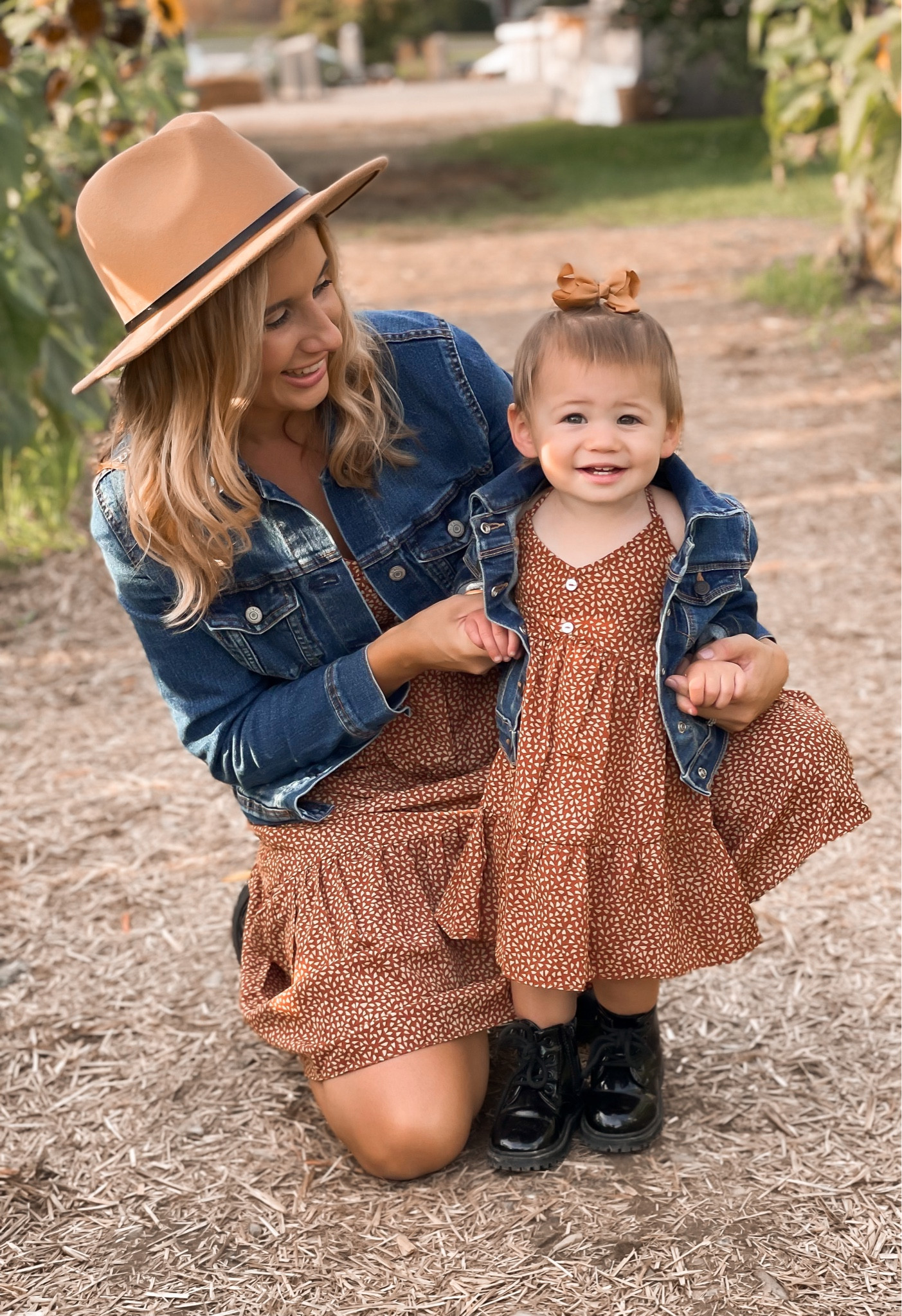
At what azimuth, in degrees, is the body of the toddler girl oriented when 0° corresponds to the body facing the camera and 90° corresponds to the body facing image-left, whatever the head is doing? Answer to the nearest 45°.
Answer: approximately 0°

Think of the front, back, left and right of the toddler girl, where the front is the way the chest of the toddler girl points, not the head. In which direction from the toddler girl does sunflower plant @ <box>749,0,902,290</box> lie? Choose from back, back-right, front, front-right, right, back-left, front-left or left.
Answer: back

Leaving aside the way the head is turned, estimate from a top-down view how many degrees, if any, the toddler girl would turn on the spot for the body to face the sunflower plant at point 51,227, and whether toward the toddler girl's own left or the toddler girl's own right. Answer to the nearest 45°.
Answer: approximately 135° to the toddler girl's own right

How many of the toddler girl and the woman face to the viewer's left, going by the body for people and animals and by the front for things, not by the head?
0

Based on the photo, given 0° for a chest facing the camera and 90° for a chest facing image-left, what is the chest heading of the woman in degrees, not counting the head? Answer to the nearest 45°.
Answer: approximately 315°

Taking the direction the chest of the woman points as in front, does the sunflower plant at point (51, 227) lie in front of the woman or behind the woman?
behind
